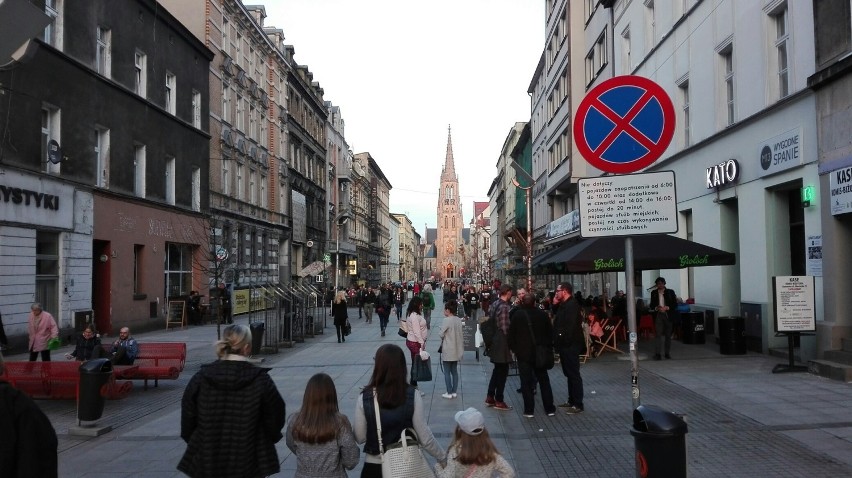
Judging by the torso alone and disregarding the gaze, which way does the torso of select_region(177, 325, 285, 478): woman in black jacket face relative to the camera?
away from the camera

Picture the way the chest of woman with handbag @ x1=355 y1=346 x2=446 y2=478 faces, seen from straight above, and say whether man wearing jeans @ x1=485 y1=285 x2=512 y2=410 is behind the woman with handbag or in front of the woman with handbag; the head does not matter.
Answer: in front

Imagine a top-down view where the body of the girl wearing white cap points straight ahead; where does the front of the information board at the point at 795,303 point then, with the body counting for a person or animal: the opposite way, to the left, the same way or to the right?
the opposite way

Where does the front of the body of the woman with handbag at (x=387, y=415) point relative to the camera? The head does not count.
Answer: away from the camera

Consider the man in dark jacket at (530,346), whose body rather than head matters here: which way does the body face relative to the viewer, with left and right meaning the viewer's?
facing away from the viewer

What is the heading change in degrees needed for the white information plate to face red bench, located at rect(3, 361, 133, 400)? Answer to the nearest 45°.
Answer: approximately 135° to its right

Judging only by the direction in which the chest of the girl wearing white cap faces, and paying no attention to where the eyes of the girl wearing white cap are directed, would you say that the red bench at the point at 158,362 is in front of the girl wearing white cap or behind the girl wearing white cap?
in front

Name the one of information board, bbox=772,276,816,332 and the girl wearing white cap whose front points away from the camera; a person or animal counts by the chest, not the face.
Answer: the girl wearing white cap

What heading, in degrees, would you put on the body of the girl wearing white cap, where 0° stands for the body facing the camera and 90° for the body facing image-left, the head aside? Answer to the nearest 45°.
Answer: approximately 180°

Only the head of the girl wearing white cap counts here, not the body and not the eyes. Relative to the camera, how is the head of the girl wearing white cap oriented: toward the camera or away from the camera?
away from the camera
